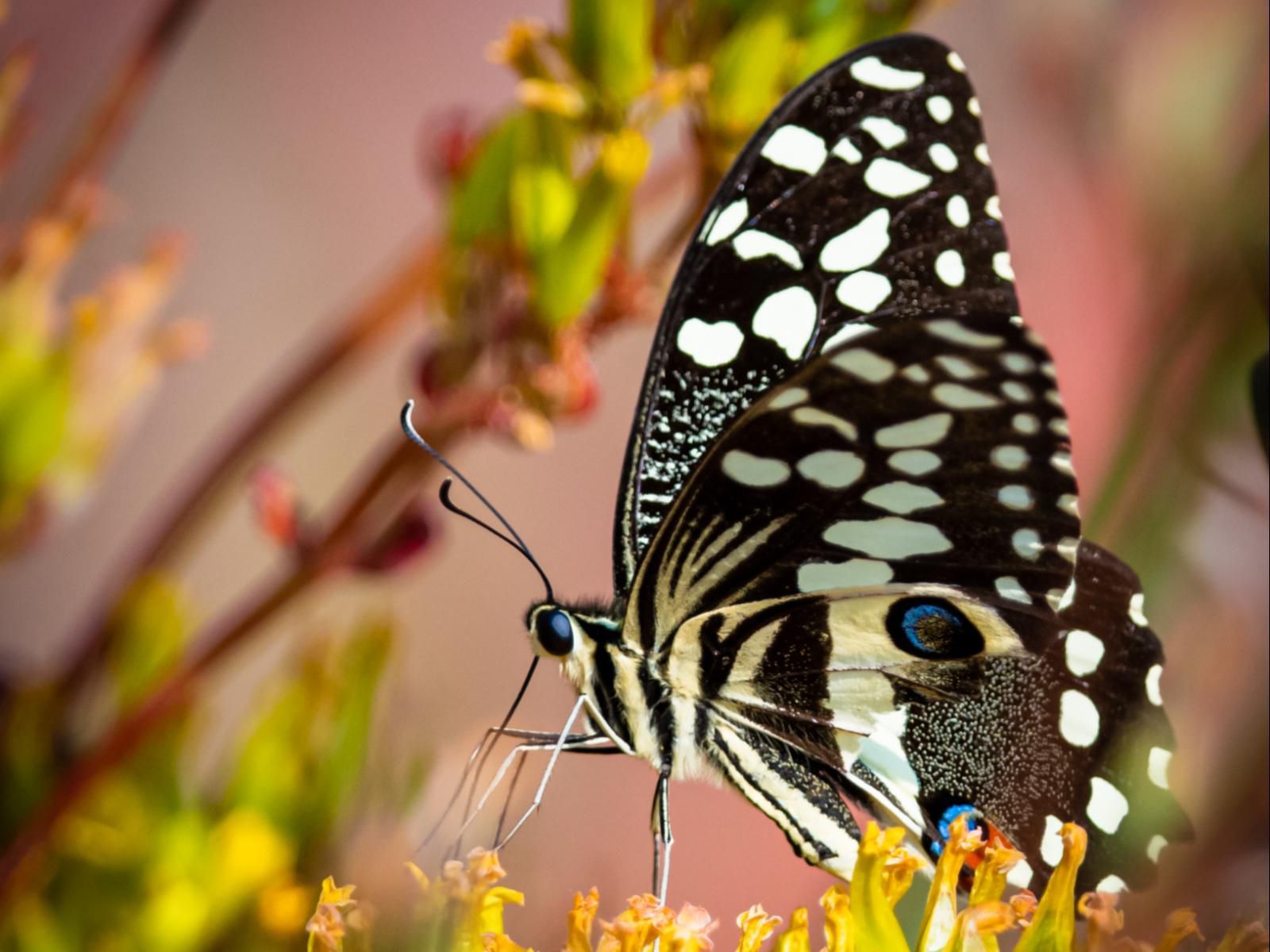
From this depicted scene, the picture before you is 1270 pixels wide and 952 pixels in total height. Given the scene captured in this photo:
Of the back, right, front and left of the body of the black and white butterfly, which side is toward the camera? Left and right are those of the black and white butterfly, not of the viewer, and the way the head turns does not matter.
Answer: left
